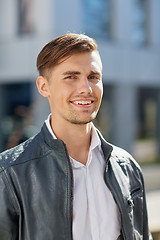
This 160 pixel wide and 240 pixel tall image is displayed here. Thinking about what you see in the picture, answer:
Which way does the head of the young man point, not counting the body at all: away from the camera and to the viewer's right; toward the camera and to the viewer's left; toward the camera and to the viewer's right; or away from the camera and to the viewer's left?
toward the camera and to the viewer's right

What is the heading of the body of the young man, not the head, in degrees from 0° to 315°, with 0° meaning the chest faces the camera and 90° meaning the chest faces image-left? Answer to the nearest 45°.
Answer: approximately 315°
